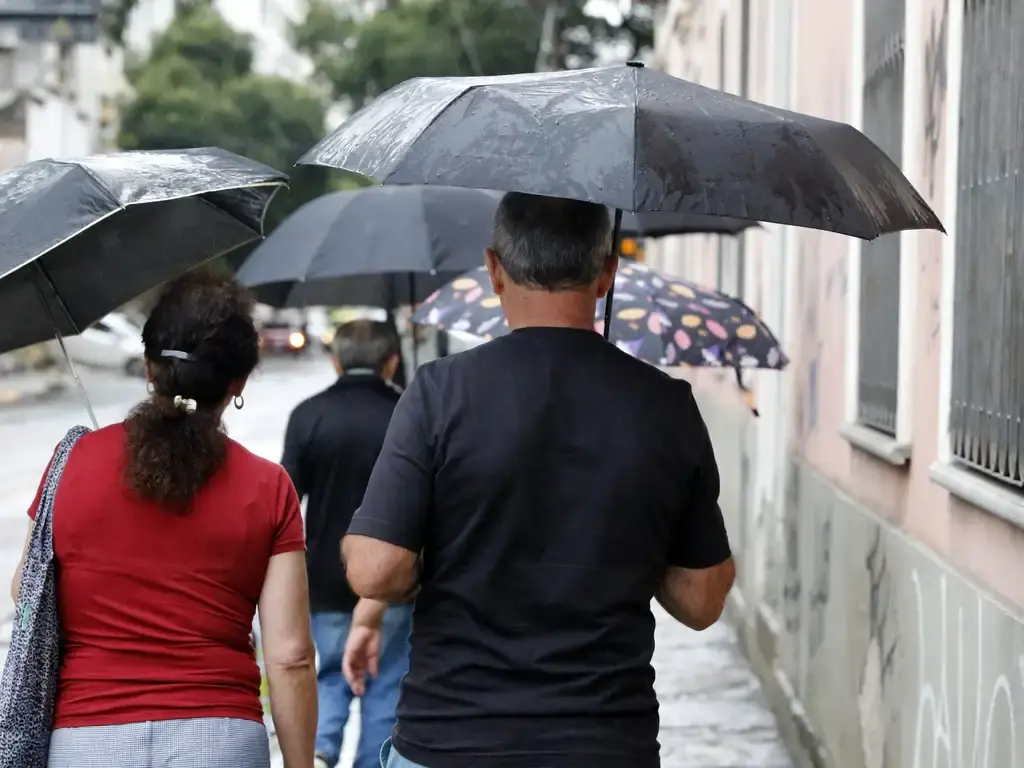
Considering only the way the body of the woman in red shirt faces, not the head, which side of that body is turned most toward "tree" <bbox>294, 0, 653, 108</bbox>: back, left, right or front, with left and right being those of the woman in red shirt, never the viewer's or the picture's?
front

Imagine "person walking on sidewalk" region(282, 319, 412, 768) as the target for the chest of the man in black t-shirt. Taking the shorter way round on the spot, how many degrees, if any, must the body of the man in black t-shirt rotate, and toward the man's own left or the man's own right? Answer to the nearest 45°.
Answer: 0° — they already face them

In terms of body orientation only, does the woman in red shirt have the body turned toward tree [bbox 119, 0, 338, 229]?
yes

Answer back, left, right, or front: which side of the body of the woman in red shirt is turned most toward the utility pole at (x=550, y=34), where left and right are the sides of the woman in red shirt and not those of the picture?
front

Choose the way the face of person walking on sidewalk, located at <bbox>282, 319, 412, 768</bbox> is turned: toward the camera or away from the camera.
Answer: away from the camera

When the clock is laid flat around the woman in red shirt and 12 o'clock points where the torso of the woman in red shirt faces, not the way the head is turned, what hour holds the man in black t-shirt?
The man in black t-shirt is roughly at 4 o'clock from the woman in red shirt.

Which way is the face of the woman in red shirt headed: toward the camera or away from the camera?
away from the camera

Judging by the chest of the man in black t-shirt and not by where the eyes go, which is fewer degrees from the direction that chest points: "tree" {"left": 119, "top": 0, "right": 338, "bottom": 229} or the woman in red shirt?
the tree

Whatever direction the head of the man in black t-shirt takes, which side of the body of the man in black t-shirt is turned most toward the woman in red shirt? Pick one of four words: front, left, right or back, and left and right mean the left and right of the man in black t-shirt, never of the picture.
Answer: left

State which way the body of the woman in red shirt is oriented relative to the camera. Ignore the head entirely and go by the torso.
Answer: away from the camera

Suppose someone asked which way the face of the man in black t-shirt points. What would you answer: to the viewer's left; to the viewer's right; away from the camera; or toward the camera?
away from the camera

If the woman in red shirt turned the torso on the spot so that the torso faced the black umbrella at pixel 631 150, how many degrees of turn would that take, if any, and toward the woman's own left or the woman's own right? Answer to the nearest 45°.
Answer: approximately 90° to the woman's own right

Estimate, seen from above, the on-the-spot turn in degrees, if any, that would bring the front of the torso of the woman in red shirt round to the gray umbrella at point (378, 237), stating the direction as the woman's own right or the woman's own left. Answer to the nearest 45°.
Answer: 0° — they already face it

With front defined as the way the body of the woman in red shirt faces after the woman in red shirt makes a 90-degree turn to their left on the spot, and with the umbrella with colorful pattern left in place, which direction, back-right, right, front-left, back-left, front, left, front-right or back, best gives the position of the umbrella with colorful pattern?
back-right

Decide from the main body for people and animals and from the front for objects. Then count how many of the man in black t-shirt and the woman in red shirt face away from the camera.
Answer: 2

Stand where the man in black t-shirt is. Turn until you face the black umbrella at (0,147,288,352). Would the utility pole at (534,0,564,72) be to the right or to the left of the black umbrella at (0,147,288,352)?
right

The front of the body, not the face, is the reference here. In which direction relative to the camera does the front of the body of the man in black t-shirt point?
away from the camera
